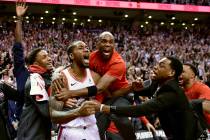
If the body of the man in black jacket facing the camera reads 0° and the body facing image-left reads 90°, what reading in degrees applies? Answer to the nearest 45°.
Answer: approximately 90°

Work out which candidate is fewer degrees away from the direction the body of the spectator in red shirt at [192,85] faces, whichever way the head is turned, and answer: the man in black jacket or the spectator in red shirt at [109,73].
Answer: the spectator in red shirt

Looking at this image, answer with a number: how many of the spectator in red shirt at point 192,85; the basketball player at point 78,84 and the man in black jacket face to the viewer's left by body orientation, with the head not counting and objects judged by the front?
2

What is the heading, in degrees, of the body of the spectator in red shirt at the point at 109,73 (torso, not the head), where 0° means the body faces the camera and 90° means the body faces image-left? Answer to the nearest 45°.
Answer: approximately 45°

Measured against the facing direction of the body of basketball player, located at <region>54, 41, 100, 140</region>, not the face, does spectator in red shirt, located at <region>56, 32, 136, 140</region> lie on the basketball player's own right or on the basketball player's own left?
on the basketball player's own left

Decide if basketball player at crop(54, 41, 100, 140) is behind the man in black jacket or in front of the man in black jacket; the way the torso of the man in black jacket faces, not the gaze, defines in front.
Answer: in front

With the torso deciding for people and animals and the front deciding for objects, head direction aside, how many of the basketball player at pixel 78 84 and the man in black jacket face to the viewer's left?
1

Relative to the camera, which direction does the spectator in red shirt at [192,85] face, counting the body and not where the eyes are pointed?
to the viewer's left

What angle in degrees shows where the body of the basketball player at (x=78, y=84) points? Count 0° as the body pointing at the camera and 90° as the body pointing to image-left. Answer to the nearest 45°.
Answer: approximately 315°
